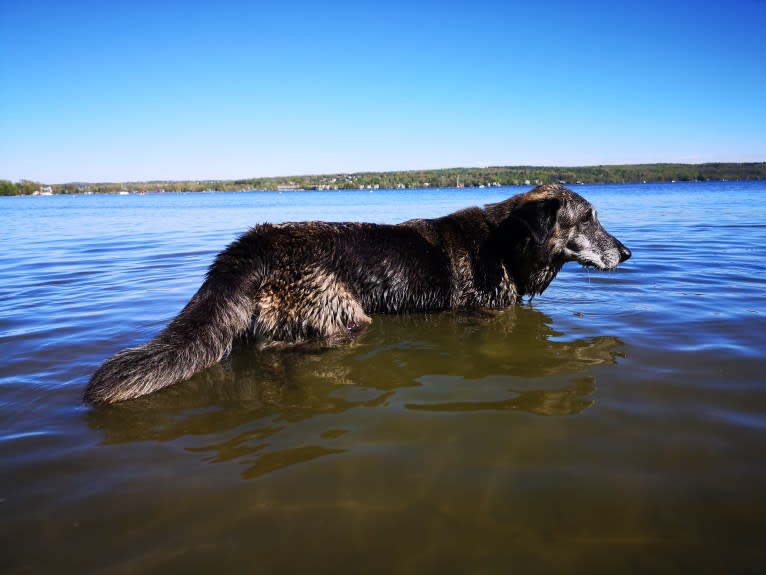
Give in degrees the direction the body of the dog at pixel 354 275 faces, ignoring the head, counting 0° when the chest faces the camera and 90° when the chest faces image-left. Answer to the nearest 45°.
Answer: approximately 270°
